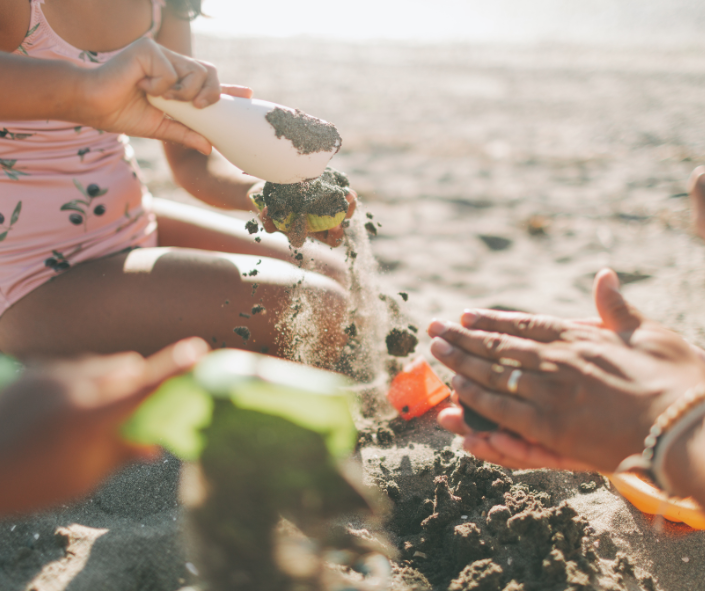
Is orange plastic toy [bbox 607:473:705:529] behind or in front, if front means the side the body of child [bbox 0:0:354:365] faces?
in front

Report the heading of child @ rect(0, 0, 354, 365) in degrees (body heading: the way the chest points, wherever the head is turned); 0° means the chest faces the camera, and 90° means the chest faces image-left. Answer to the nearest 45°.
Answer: approximately 315°

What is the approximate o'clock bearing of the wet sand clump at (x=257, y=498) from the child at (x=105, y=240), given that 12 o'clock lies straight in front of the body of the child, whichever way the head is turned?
The wet sand clump is roughly at 1 o'clock from the child.

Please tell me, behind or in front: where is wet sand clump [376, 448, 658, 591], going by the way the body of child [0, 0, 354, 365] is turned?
in front
